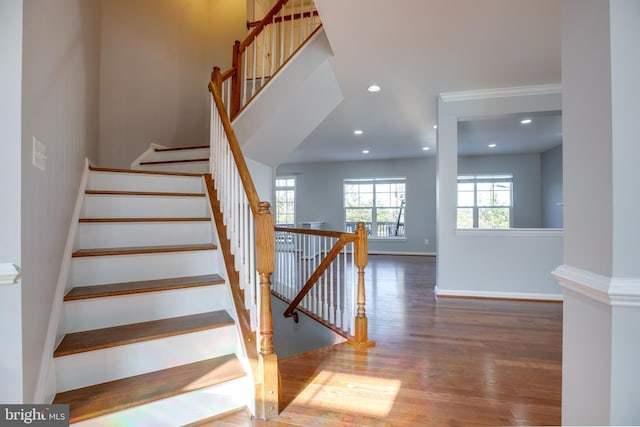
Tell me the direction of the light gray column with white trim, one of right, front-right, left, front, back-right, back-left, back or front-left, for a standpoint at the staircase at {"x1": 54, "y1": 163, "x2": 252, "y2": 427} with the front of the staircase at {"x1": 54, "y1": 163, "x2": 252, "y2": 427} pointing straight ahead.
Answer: front-left

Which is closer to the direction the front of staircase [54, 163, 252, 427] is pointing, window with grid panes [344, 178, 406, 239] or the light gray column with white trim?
the light gray column with white trim

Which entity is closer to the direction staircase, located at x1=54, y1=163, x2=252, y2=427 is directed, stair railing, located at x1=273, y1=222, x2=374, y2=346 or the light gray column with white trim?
the light gray column with white trim

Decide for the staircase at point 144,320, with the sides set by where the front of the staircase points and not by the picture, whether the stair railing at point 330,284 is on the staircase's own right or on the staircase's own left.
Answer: on the staircase's own left

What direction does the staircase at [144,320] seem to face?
toward the camera

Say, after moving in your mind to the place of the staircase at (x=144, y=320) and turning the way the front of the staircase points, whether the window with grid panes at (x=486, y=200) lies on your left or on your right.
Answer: on your left

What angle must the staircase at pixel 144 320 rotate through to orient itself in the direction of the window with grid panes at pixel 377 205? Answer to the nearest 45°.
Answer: approximately 135° to its left

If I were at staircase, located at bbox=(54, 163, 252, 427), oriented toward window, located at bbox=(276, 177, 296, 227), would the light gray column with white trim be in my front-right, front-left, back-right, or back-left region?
back-right
